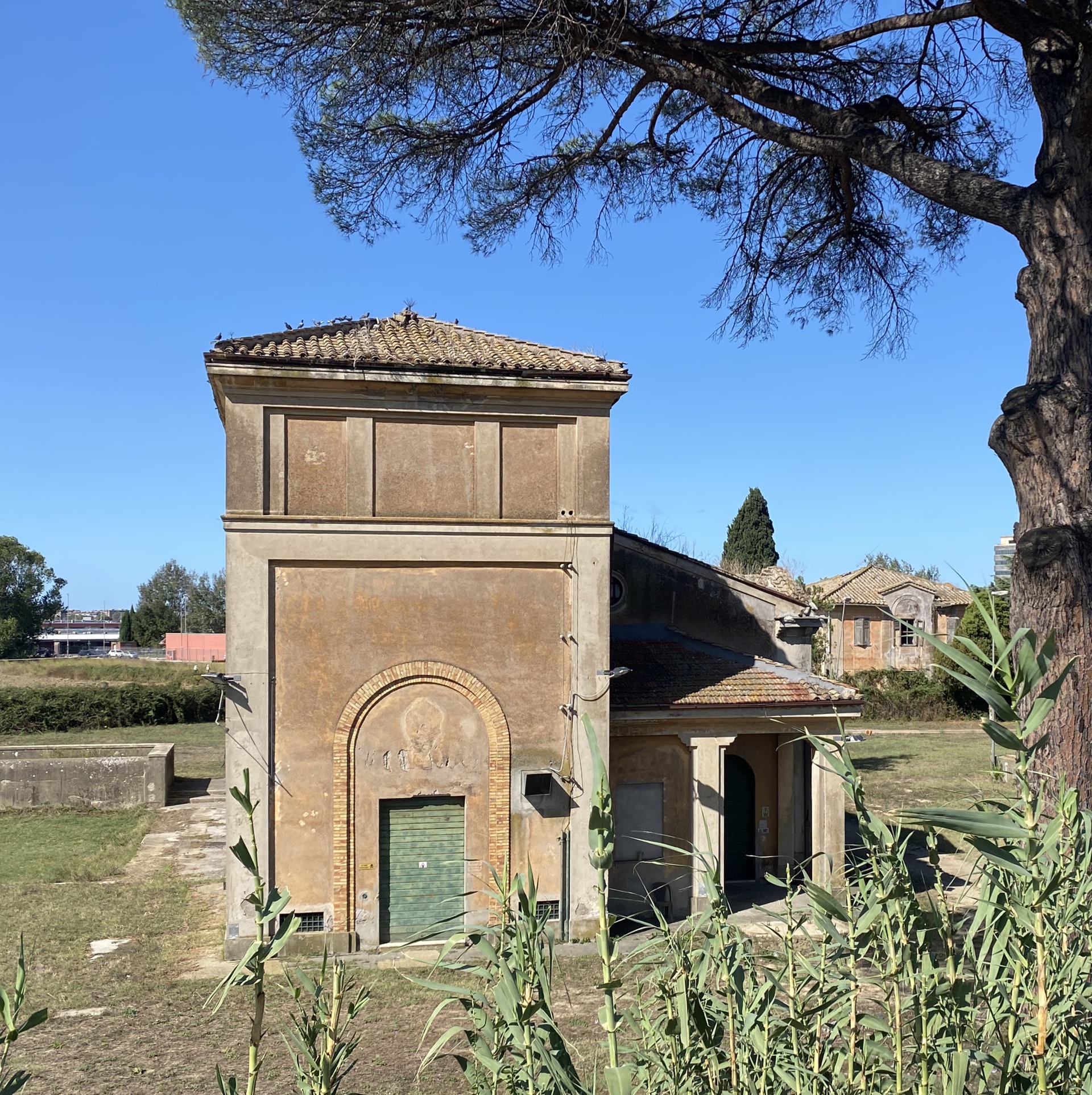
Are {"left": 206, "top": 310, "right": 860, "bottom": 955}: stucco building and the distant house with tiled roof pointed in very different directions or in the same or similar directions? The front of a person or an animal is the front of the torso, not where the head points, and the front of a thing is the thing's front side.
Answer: same or similar directions

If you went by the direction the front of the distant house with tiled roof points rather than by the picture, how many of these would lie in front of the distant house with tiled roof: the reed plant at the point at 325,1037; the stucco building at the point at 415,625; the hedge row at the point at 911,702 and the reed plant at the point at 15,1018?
4

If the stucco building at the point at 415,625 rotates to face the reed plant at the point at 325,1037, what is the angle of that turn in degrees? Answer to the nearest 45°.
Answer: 0° — it already faces it

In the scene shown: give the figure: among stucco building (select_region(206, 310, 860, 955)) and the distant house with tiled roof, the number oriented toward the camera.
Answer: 2

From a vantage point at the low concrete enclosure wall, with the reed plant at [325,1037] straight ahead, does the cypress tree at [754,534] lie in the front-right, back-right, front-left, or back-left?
back-left

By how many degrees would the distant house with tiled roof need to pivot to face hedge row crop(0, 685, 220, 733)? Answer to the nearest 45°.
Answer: approximately 45° to its right

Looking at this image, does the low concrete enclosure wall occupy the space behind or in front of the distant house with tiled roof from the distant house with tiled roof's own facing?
in front

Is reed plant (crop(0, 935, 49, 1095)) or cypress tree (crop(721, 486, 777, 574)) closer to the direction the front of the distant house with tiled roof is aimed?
the reed plant

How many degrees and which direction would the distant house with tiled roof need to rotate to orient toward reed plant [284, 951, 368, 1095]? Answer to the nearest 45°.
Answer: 0° — it already faces it

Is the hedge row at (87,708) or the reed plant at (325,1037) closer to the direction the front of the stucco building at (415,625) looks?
the reed plant

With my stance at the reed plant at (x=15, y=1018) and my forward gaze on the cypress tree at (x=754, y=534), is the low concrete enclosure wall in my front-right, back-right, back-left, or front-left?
front-left

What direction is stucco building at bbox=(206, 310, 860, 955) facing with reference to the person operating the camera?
facing the viewer

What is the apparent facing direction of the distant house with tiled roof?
toward the camera
